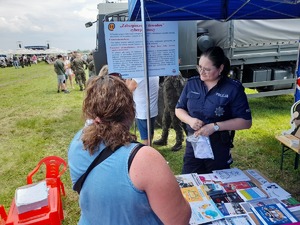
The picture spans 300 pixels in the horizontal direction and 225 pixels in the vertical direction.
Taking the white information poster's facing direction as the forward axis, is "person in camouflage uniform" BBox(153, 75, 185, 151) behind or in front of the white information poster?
behind

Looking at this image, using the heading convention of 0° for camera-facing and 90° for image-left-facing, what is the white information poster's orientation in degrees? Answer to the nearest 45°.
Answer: approximately 0°
